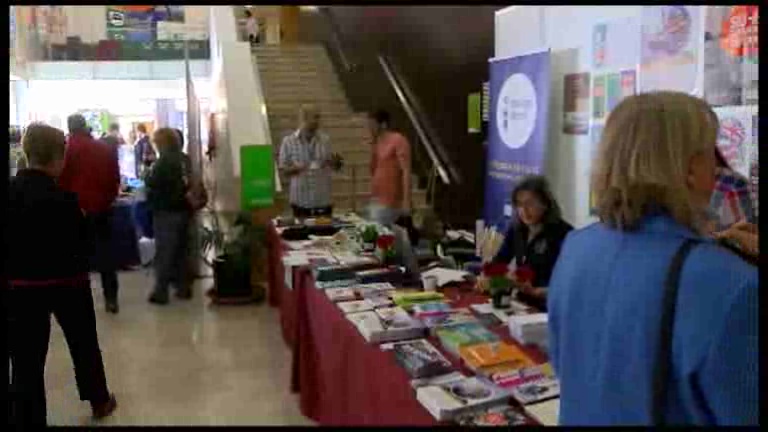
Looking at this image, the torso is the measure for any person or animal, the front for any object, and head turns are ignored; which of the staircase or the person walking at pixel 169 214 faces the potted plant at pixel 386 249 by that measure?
the staircase

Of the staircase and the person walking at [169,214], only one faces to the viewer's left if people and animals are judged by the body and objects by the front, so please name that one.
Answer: the person walking

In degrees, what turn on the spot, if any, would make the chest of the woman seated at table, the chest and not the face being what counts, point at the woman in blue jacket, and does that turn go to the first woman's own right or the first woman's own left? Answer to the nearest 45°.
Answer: approximately 45° to the first woman's own left

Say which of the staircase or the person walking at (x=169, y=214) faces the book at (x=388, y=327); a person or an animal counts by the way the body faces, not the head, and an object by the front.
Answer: the staircase

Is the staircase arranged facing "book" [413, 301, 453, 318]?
yes

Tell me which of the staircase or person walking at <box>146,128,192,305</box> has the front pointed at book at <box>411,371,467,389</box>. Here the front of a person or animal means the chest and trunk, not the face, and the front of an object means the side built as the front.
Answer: the staircase

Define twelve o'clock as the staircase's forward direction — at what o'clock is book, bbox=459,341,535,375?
The book is roughly at 12 o'clock from the staircase.

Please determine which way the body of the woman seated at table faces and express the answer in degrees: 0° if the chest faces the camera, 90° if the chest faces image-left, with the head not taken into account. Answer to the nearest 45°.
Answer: approximately 45°

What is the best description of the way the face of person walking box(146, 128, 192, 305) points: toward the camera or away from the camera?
away from the camera

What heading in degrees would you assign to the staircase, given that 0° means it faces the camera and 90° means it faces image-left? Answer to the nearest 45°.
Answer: approximately 0°
